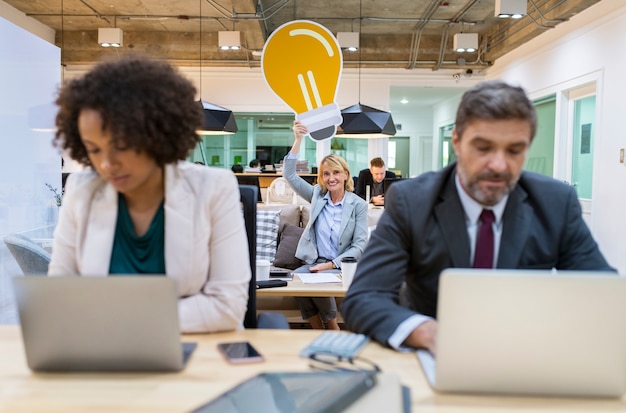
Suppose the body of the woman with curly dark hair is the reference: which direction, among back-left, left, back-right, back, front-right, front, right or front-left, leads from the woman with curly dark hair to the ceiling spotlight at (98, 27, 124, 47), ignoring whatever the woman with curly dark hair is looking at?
back-right

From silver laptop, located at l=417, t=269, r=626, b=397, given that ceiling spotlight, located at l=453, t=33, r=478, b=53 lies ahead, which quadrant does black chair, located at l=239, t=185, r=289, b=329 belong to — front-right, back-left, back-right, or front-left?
front-left

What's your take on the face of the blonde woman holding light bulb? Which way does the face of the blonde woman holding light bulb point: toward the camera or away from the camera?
toward the camera

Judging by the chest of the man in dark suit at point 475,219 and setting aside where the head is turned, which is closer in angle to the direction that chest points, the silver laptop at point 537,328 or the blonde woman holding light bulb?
the silver laptop

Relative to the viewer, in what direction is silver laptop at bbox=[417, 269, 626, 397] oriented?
away from the camera

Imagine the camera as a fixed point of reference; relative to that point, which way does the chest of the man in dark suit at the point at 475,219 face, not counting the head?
toward the camera

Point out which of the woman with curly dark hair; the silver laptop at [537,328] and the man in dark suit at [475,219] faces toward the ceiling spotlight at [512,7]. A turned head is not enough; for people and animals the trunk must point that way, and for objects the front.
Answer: the silver laptop

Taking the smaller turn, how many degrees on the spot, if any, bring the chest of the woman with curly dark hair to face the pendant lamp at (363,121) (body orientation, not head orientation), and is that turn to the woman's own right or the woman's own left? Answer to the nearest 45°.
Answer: approximately 180°

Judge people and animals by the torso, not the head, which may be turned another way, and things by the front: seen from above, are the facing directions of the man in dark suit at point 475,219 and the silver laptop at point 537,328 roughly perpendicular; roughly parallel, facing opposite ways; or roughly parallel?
roughly parallel, facing opposite ways

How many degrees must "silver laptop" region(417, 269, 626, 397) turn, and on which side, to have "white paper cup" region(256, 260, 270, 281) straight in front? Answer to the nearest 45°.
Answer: approximately 45° to its left

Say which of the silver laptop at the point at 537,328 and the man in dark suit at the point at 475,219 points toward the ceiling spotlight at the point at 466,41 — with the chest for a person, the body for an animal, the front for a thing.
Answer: the silver laptop

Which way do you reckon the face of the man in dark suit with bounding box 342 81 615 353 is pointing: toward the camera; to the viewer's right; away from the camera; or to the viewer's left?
toward the camera

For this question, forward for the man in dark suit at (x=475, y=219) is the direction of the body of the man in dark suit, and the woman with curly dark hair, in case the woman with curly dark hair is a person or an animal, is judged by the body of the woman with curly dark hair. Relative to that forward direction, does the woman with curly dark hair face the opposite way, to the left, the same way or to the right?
the same way

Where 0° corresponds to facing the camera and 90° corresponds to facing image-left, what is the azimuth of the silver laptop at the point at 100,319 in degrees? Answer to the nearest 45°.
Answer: approximately 180°

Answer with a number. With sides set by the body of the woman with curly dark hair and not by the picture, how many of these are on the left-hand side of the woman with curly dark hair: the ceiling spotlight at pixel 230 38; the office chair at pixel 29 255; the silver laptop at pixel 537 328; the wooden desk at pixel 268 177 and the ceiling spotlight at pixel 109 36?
1

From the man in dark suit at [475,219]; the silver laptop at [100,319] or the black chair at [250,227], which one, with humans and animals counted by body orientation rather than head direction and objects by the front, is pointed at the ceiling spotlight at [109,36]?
the silver laptop
